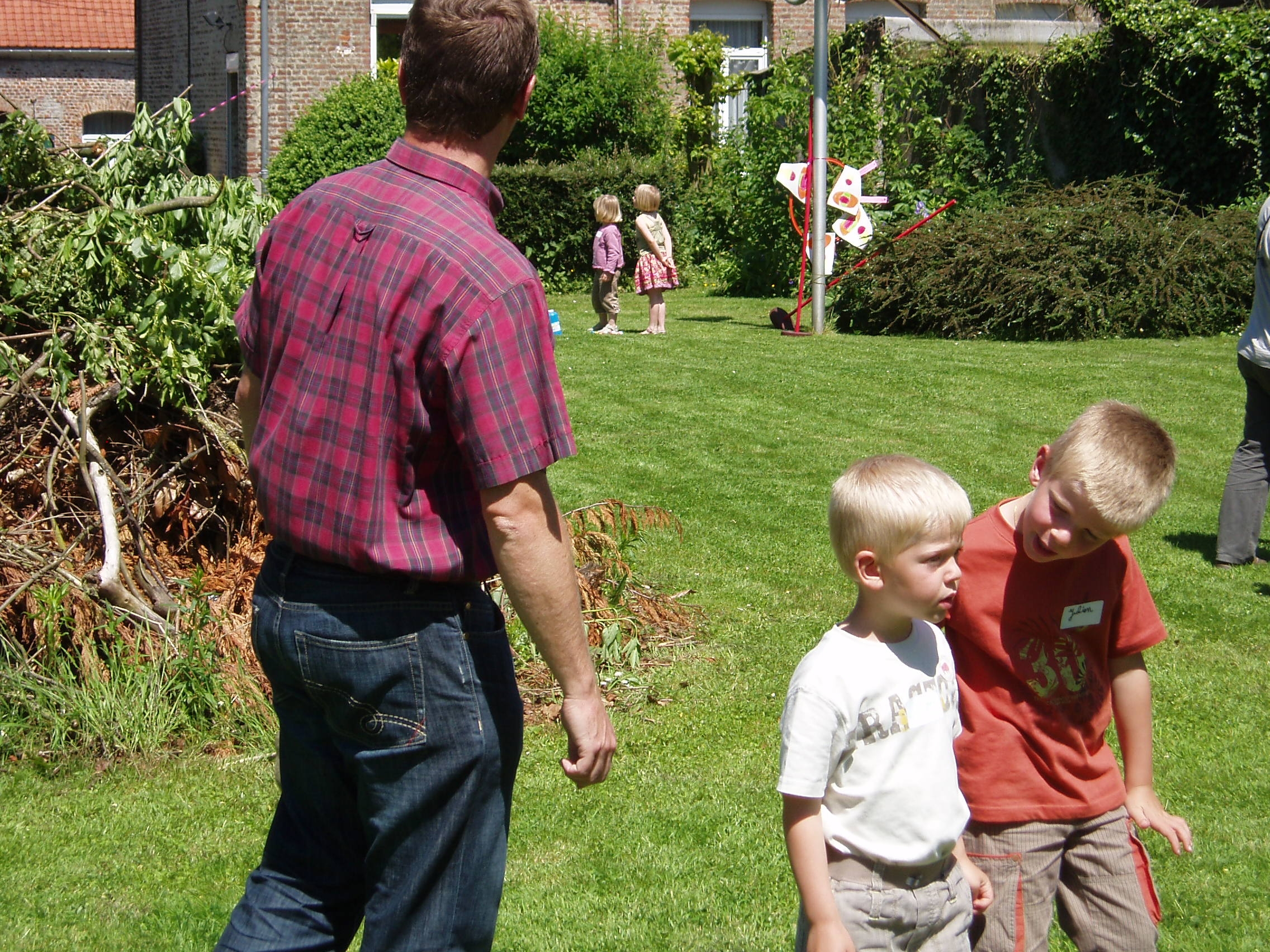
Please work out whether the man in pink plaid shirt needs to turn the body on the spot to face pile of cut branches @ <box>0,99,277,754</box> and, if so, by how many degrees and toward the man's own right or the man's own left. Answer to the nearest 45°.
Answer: approximately 45° to the man's own left

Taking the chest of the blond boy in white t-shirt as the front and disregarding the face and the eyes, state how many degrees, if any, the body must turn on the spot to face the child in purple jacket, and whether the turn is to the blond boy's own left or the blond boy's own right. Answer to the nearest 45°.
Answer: approximately 135° to the blond boy's own left

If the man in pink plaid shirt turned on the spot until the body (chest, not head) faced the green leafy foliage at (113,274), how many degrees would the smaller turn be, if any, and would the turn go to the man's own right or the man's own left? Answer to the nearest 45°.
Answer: approximately 45° to the man's own left

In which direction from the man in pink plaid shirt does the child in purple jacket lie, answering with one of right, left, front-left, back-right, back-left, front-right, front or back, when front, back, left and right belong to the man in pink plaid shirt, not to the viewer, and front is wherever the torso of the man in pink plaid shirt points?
front-left

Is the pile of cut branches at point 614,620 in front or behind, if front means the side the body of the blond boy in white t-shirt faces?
behind

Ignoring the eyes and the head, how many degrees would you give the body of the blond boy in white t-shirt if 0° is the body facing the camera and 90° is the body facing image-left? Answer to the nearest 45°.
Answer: approximately 315°

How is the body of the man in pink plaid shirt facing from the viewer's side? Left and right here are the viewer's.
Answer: facing away from the viewer and to the right of the viewer

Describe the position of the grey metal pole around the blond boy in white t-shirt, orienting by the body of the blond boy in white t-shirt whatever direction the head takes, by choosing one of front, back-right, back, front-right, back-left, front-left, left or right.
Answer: back-left

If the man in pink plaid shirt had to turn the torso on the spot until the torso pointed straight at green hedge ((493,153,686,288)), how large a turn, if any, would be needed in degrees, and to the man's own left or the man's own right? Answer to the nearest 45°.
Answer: approximately 45° to the man's own left
